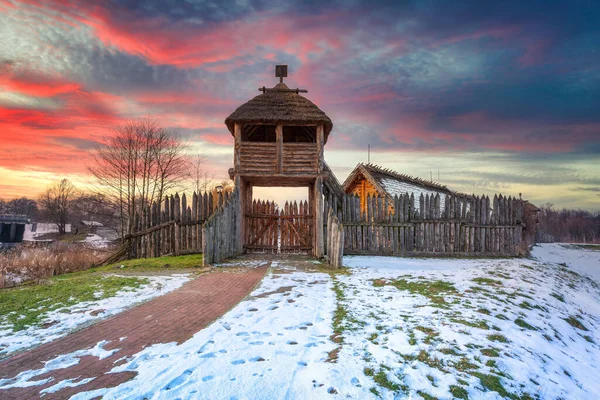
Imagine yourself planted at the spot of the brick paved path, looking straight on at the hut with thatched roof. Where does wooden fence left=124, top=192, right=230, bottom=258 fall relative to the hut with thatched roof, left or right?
left

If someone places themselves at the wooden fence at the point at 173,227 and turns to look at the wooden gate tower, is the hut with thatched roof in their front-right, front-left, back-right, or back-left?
front-left

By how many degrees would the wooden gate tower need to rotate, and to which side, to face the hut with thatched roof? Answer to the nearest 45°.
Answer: approximately 135° to its left

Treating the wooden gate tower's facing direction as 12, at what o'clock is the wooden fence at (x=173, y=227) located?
The wooden fence is roughly at 3 o'clock from the wooden gate tower.

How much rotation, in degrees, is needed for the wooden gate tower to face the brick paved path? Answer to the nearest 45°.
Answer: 0° — it already faces it

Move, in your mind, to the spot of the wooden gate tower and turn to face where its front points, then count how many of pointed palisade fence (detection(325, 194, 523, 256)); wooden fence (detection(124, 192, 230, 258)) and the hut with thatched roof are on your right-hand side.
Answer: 1

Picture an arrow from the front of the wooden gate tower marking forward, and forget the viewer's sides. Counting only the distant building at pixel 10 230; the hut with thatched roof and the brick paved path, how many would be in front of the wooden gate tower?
1

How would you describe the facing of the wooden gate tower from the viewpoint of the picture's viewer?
facing the viewer

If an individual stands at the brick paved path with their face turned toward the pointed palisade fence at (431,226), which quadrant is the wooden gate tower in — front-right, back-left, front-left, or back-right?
front-left

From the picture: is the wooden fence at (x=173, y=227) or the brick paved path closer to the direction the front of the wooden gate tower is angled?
the brick paved path

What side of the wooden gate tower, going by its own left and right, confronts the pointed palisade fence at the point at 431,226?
left

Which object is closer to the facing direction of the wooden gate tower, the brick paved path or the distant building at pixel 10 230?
the brick paved path

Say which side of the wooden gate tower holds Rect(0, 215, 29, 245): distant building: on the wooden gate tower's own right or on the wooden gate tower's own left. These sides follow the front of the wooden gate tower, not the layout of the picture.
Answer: on the wooden gate tower's own right
